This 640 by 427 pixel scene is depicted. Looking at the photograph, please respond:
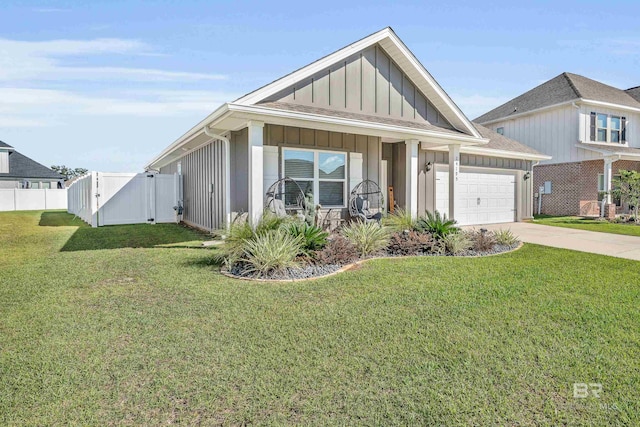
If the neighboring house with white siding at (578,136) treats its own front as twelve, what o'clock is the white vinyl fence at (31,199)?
The white vinyl fence is roughly at 4 o'clock from the neighboring house with white siding.

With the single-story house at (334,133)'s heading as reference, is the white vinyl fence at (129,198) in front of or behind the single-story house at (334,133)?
behind

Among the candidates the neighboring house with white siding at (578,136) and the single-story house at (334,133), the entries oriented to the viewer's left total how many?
0

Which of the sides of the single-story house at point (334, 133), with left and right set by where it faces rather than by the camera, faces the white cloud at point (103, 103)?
back

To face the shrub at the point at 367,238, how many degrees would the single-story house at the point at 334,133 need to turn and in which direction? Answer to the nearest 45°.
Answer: approximately 45° to its right

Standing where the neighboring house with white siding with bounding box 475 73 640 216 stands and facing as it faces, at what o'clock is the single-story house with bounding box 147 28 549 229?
The single-story house is roughly at 2 o'clock from the neighboring house with white siding.

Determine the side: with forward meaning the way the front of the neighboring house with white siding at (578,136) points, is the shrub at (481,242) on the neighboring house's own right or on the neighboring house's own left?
on the neighboring house's own right

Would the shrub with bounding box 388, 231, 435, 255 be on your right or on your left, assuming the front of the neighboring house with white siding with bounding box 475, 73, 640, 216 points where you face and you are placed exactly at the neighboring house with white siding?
on your right

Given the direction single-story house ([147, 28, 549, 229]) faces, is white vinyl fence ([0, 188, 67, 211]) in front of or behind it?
behind

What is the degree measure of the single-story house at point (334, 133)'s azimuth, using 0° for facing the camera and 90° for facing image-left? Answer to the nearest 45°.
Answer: approximately 315°

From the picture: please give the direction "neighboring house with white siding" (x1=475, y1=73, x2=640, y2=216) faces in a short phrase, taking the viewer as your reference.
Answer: facing the viewer and to the right of the viewer
